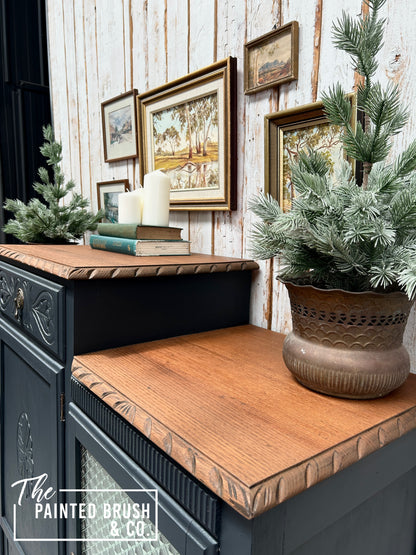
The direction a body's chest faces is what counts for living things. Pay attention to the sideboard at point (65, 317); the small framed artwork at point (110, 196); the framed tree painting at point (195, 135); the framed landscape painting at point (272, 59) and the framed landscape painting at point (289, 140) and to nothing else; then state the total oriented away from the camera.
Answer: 0

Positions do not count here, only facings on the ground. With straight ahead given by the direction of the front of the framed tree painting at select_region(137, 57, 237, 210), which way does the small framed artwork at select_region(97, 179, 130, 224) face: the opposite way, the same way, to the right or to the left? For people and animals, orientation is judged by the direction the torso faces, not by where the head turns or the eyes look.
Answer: the same way

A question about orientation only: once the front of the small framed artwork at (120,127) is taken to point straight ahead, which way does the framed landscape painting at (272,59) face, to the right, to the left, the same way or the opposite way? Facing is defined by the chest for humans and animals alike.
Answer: the same way

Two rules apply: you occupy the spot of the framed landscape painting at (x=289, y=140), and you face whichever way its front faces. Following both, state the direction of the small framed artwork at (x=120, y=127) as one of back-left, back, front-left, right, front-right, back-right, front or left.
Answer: right

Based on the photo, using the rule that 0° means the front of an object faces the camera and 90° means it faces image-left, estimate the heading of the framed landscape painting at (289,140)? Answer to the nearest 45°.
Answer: approximately 45°

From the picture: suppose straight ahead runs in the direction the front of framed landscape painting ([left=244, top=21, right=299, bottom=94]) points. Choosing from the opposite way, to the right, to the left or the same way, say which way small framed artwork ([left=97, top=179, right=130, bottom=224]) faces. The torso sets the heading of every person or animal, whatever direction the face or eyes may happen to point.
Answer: the same way

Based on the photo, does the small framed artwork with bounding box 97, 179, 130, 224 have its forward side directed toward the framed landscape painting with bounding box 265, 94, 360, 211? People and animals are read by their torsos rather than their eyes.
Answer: no

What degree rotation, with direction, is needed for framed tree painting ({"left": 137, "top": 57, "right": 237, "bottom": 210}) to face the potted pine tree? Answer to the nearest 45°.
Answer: approximately 45° to its left

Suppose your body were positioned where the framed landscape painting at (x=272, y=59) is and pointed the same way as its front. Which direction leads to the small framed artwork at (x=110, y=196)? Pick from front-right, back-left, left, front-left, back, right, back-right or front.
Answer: right

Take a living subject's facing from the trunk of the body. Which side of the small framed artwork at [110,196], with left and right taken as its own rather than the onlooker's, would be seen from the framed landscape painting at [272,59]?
left

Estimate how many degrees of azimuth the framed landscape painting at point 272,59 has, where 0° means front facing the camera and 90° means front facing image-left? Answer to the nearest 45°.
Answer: approximately 45°

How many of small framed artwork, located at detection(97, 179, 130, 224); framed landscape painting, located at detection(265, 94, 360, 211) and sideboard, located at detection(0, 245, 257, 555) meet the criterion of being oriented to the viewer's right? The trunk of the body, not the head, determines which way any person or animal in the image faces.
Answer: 0

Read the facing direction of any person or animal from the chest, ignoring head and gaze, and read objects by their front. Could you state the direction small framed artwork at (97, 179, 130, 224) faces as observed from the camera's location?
facing the viewer and to the left of the viewer

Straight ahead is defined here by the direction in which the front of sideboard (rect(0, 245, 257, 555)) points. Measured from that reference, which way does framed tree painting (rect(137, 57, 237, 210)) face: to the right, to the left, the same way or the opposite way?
the same way

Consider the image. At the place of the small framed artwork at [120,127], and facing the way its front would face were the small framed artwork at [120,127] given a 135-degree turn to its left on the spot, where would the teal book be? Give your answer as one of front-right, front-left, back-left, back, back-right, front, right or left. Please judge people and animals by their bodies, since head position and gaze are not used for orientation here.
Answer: right
